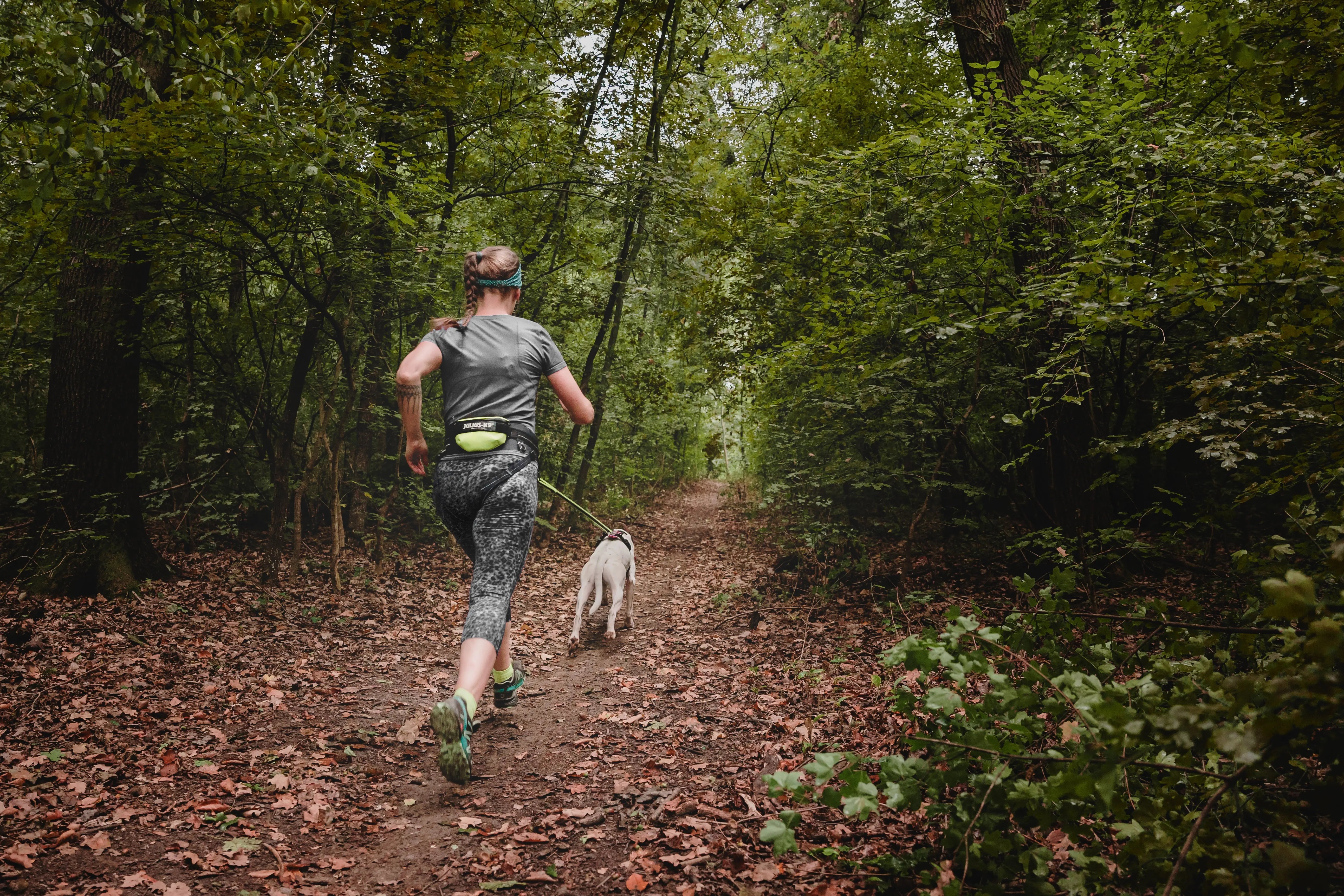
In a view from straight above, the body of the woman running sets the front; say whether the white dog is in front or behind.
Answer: in front

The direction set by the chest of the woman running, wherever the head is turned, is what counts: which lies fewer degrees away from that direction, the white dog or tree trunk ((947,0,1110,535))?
the white dog

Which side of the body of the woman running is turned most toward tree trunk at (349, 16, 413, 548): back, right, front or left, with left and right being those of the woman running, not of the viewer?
front

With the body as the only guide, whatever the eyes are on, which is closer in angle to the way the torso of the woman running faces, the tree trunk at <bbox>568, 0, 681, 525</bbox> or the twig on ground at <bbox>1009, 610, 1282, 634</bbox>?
the tree trunk

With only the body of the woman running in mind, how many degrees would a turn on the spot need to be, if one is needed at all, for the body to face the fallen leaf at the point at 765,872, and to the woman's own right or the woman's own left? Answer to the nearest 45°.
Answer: approximately 135° to the woman's own right

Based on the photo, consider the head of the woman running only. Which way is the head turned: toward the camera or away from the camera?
away from the camera

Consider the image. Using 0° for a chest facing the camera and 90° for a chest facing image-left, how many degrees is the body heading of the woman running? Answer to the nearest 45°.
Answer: approximately 180°

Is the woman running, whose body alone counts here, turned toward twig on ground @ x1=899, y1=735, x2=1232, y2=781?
no

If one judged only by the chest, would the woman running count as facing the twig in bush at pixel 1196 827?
no

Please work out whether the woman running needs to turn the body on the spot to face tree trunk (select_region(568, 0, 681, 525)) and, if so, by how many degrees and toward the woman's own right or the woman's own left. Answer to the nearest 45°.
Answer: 0° — they already face it

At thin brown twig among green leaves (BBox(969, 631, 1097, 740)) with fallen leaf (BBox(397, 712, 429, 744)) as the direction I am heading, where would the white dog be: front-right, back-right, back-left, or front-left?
front-right

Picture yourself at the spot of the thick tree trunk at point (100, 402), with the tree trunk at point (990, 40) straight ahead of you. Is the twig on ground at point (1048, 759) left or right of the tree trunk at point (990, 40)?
right

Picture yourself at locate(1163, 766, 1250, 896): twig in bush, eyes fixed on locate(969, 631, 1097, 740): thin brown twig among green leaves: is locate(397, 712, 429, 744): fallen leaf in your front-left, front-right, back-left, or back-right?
front-left
